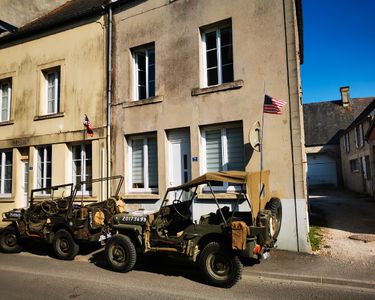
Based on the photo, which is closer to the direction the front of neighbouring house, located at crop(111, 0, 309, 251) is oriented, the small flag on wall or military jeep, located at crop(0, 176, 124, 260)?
the military jeep

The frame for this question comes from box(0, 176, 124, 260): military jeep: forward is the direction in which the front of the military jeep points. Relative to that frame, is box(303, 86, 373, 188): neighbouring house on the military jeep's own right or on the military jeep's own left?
on the military jeep's own right

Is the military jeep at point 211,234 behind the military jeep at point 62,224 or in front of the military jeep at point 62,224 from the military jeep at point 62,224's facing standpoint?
behind

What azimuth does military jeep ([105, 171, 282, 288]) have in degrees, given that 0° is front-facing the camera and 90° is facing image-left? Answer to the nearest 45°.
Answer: approximately 135°

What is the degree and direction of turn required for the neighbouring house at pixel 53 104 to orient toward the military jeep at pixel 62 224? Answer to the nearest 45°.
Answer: approximately 45° to its left

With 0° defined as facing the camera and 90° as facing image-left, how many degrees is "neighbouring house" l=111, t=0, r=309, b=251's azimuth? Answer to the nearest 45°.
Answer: approximately 45°

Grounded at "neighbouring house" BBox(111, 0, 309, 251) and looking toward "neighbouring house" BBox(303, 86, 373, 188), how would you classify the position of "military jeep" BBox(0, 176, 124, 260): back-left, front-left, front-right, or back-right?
back-left

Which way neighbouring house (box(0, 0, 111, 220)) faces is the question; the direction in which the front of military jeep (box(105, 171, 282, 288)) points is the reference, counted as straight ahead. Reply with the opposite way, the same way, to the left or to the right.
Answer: to the left

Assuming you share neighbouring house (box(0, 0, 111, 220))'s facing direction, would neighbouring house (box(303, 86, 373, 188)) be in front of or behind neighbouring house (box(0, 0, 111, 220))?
behind

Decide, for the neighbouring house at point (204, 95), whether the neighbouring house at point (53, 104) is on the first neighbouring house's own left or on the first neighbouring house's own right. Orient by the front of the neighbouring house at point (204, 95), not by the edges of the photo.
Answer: on the first neighbouring house's own right

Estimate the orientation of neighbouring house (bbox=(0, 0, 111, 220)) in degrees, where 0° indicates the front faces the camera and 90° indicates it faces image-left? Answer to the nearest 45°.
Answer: approximately 45°

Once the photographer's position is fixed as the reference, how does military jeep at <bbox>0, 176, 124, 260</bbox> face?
facing away from the viewer and to the left of the viewer
